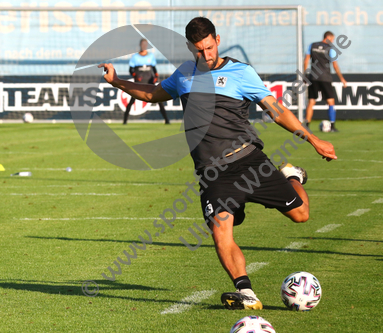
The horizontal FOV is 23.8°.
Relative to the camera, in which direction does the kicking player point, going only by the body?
toward the camera

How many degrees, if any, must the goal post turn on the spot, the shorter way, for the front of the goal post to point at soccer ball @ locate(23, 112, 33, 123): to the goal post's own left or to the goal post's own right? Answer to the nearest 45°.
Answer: approximately 45° to the goal post's own right

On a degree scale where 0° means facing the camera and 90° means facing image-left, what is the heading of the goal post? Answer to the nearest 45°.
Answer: approximately 0°

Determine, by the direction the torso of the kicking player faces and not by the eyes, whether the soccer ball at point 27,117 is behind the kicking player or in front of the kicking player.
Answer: behind

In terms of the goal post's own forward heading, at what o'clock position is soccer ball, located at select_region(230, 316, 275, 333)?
The soccer ball is roughly at 12 o'clock from the goal post.

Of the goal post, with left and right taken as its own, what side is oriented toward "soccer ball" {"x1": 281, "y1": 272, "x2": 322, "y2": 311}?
front

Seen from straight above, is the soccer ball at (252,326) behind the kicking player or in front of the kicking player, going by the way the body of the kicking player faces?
in front

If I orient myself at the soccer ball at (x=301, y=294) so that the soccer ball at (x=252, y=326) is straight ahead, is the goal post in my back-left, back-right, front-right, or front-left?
back-right
